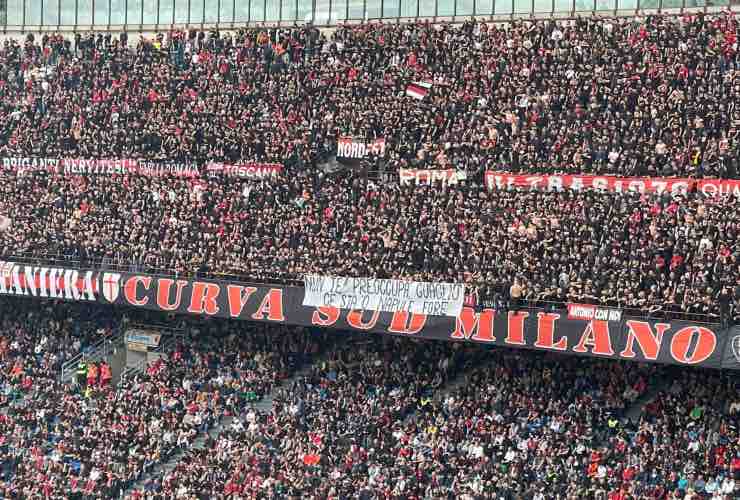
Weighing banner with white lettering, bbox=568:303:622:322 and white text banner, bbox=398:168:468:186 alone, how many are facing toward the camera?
2

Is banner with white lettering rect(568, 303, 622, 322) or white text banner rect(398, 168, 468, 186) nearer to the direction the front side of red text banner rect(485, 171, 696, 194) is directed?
the banner with white lettering

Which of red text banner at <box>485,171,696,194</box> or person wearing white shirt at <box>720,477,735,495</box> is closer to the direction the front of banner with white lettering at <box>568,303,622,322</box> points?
the person wearing white shirt

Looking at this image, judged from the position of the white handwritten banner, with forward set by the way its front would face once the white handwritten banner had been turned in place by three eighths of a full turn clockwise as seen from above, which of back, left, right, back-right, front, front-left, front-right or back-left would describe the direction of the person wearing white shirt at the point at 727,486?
back

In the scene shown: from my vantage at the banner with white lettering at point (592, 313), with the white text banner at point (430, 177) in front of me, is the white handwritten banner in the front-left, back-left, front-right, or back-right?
front-left

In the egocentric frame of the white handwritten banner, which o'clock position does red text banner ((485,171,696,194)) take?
The red text banner is roughly at 8 o'clock from the white handwritten banner.

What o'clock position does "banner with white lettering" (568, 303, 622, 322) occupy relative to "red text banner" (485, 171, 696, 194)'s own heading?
The banner with white lettering is roughly at 12 o'clock from the red text banner.

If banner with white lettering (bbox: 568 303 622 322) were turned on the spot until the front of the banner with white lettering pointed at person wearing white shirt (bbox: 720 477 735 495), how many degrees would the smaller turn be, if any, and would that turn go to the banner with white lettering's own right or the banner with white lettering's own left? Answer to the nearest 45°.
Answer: approximately 45° to the banner with white lettering's own left

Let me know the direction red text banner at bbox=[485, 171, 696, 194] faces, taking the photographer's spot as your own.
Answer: facing the viewer

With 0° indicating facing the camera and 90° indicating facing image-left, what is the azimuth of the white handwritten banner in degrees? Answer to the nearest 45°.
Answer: approximately 0°

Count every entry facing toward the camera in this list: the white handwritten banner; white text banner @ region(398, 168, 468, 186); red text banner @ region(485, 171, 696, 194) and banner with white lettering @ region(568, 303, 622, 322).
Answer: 4

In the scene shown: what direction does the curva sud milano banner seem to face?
toward the camera
